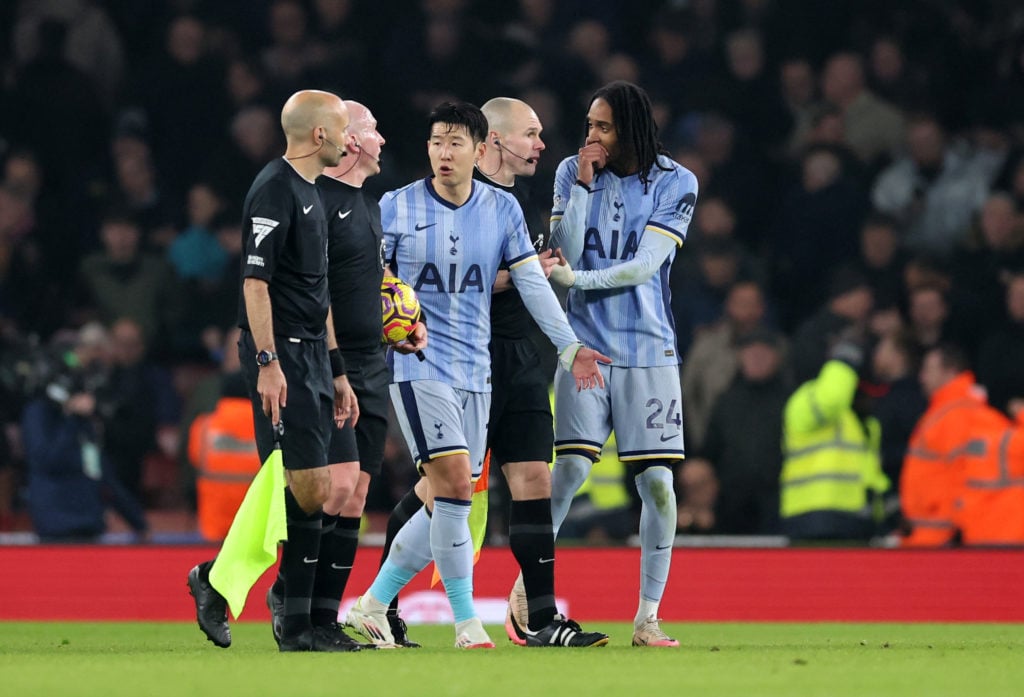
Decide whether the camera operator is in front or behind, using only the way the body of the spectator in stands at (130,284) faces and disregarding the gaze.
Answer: in front

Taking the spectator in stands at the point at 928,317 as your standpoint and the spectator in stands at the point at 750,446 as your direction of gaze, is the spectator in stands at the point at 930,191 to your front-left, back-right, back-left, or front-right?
back-right

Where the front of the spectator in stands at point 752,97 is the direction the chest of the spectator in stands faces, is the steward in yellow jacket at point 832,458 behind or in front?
in front

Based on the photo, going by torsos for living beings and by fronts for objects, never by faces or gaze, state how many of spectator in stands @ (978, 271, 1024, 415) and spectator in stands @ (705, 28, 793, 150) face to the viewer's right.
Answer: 0

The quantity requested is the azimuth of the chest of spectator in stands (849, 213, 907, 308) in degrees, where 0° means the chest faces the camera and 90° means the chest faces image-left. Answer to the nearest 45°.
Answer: approximately 0°

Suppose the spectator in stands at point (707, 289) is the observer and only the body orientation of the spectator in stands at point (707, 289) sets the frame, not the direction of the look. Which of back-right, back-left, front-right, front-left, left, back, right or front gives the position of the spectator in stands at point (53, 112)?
right
